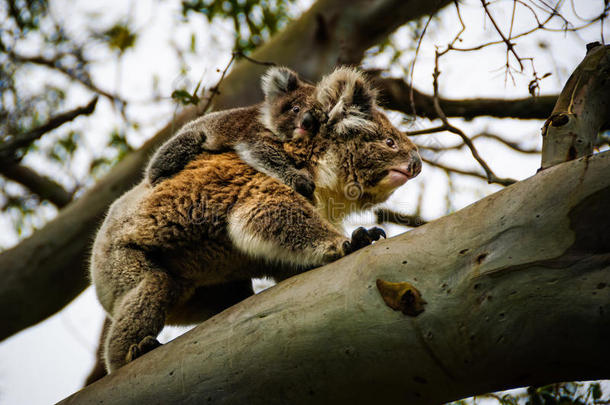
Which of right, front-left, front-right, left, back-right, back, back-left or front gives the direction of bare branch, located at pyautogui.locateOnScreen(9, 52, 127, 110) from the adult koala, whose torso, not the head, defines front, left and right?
back-left

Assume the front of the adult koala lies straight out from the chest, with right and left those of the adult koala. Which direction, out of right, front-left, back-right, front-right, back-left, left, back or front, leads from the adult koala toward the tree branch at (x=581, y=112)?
front-right

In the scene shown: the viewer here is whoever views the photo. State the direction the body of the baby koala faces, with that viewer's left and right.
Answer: facing to the right of the viewer

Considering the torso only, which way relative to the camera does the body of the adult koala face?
to the viewer's right

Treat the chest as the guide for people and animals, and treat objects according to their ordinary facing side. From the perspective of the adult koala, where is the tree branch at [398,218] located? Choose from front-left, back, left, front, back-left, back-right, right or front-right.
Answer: front-left

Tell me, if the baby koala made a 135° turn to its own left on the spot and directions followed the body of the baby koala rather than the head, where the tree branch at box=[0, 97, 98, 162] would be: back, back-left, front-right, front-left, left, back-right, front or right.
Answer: front

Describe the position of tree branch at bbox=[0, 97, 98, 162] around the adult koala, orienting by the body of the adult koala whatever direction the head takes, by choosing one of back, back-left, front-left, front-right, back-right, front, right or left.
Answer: back-left

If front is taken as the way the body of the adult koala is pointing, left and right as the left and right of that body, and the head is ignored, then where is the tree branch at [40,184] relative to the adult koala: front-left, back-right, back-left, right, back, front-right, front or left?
back-left

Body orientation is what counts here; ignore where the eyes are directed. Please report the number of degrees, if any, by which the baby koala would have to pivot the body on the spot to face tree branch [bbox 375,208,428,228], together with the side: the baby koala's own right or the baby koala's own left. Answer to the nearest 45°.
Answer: approximately 45° to the baby koala's own left

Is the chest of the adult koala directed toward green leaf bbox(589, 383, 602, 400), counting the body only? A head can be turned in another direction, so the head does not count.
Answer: yes

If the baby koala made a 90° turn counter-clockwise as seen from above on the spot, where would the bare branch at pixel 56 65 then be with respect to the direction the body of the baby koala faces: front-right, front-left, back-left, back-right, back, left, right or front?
front-left
